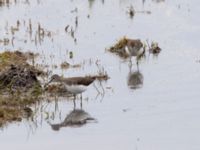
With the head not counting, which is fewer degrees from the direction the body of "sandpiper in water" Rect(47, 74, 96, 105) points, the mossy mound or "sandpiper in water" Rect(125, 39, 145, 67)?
the mossy mound

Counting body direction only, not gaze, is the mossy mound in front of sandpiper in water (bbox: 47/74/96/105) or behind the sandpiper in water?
in front

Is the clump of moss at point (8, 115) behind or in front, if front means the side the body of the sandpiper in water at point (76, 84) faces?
in front

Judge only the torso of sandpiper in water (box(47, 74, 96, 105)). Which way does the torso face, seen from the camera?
to the viewer's left
